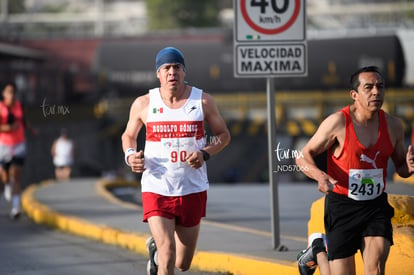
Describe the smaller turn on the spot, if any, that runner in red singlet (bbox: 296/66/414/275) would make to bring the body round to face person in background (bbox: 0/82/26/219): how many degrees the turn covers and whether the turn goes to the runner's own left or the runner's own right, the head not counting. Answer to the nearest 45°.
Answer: approximately 180°

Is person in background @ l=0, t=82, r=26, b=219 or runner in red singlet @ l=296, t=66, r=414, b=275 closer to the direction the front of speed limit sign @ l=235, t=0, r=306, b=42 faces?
the runner in red singlet

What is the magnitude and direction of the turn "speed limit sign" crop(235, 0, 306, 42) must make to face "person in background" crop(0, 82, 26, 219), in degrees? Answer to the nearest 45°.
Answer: approximately 135° to its right

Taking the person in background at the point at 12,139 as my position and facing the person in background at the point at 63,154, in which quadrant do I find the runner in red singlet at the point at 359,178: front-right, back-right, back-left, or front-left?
back-right

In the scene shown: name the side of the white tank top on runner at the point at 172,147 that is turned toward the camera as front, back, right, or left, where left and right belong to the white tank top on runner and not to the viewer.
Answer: front

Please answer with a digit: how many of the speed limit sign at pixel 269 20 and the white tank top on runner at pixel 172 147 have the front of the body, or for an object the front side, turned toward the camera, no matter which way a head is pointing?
2

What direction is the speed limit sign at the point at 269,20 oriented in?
toward the camera

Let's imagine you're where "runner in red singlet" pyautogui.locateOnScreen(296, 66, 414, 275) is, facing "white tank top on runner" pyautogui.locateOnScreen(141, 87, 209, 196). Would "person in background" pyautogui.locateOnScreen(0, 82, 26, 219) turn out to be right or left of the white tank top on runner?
right

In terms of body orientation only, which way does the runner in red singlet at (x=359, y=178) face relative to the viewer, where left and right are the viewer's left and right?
facing the viewer and to the right of the viewer

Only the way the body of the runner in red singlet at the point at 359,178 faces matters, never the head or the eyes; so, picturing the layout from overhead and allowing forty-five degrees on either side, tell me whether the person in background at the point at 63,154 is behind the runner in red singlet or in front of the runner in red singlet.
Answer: behind

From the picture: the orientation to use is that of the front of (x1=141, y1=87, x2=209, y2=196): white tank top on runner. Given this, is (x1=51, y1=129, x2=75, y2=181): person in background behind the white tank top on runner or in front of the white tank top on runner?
behind
